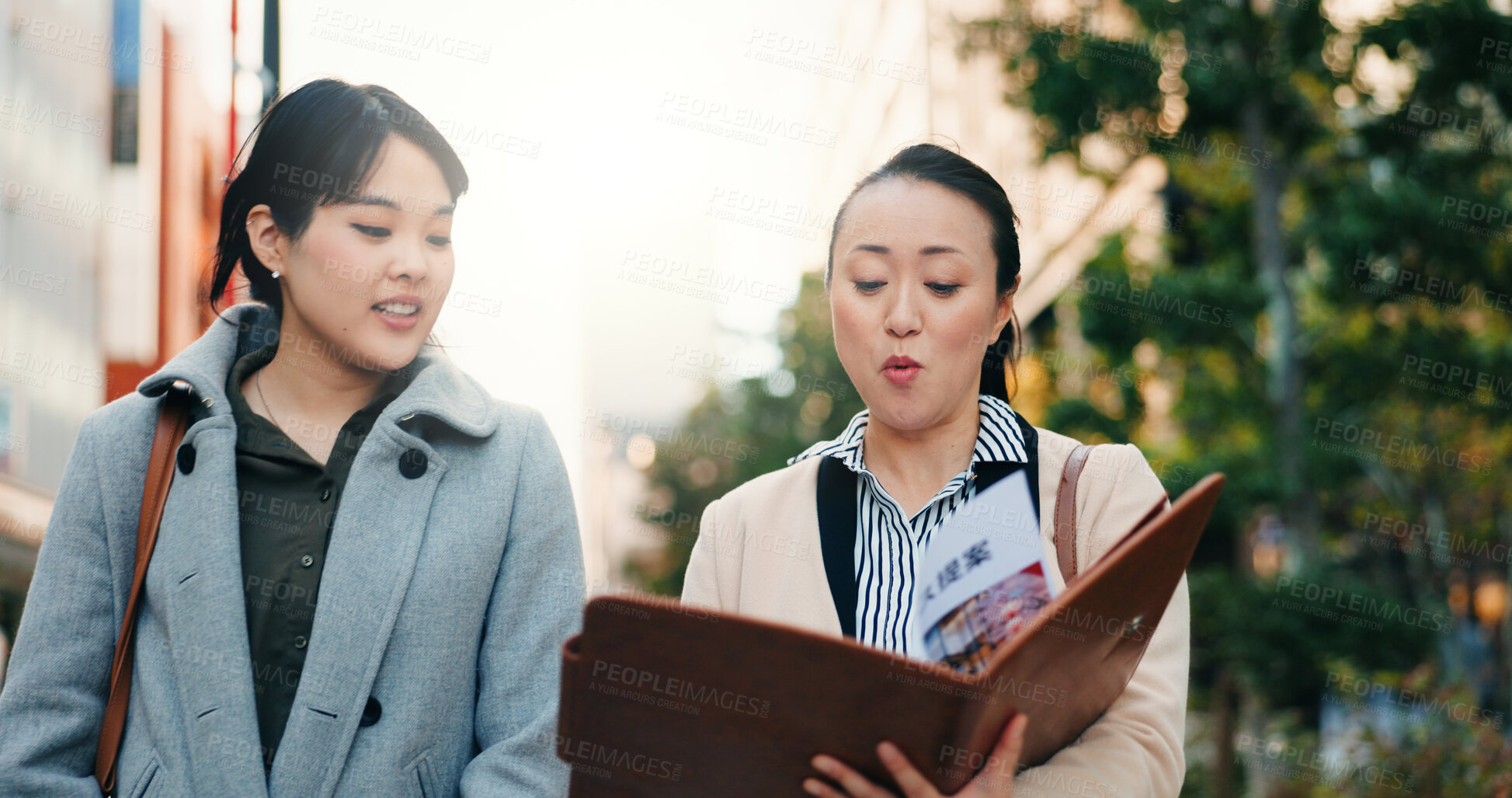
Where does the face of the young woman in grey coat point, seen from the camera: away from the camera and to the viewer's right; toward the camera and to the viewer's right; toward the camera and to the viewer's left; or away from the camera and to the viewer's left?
toward the camera and to the viewer's right

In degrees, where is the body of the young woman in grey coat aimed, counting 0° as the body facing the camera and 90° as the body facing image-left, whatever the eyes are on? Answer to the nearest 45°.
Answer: approximately 0°

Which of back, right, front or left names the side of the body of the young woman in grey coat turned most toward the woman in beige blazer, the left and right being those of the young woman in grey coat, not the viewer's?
left

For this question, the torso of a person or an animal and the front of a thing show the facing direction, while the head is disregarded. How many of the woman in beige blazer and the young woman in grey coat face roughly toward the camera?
2

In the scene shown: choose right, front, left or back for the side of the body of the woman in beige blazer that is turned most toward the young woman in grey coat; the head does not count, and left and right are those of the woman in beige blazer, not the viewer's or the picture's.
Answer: right
